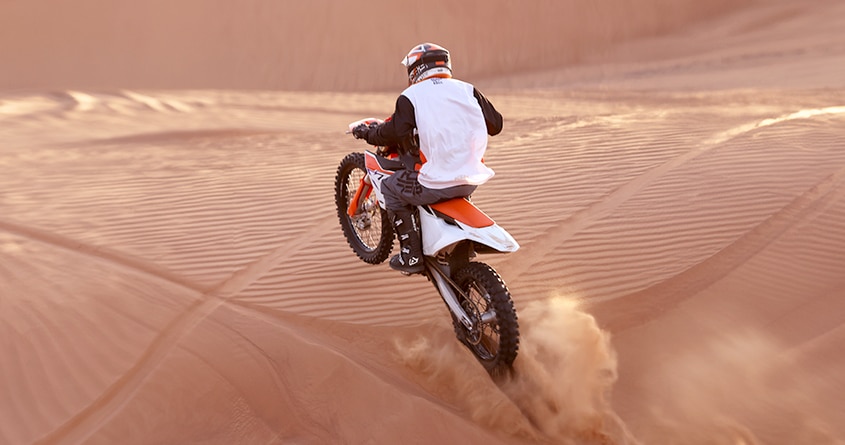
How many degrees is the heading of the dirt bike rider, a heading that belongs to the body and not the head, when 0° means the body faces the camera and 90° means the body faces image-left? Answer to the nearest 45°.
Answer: approximately 135°

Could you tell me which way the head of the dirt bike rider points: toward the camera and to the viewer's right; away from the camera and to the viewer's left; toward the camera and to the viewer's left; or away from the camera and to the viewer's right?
away from the camera and to the viewer's left
